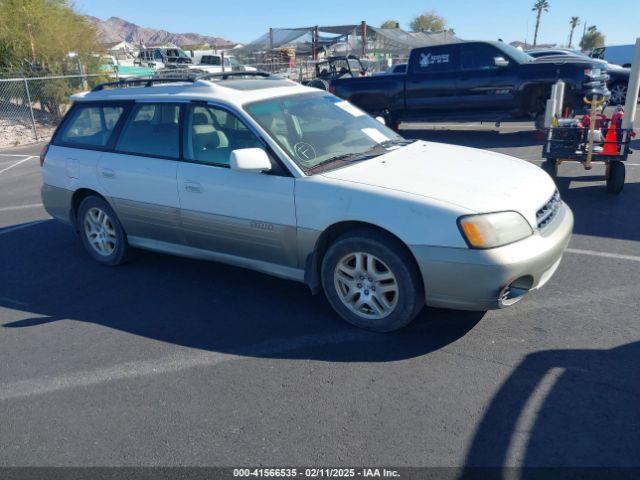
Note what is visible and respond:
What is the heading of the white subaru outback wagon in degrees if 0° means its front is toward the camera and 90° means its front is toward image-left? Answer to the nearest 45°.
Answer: approximately 315°

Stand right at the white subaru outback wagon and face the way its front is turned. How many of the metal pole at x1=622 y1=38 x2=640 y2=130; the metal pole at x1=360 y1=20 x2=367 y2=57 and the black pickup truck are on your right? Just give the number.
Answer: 0

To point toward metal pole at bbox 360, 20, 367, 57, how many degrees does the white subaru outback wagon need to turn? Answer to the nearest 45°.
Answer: approximately 135° to its left

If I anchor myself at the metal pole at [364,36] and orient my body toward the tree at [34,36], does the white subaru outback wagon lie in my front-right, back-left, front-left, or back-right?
front-left

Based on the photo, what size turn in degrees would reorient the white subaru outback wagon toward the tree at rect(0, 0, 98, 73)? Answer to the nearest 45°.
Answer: approximately 180°

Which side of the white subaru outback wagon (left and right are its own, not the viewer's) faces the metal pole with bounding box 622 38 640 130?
left

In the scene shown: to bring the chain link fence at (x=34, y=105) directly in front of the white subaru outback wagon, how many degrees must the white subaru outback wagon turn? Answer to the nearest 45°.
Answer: approximately 180°

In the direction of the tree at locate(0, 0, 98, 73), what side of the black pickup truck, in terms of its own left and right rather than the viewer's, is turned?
back

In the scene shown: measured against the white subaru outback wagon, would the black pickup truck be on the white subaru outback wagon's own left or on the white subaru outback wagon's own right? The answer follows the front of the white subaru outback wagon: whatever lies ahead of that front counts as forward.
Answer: on the white subaru outback wagon's own left

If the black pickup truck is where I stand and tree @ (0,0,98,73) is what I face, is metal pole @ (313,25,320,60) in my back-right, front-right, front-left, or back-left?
front-right

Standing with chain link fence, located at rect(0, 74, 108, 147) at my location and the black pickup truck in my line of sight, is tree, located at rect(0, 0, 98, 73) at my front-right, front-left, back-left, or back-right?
back-left

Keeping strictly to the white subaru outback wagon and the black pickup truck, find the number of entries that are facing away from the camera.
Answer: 0

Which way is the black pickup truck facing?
to the viewer's right

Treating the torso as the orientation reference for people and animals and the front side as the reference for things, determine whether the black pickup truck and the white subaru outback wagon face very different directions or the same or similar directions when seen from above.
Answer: same or similar directions

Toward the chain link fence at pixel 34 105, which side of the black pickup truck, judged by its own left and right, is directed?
back

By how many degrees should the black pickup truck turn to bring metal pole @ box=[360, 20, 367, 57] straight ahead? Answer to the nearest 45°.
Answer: approximately 90° to its left
